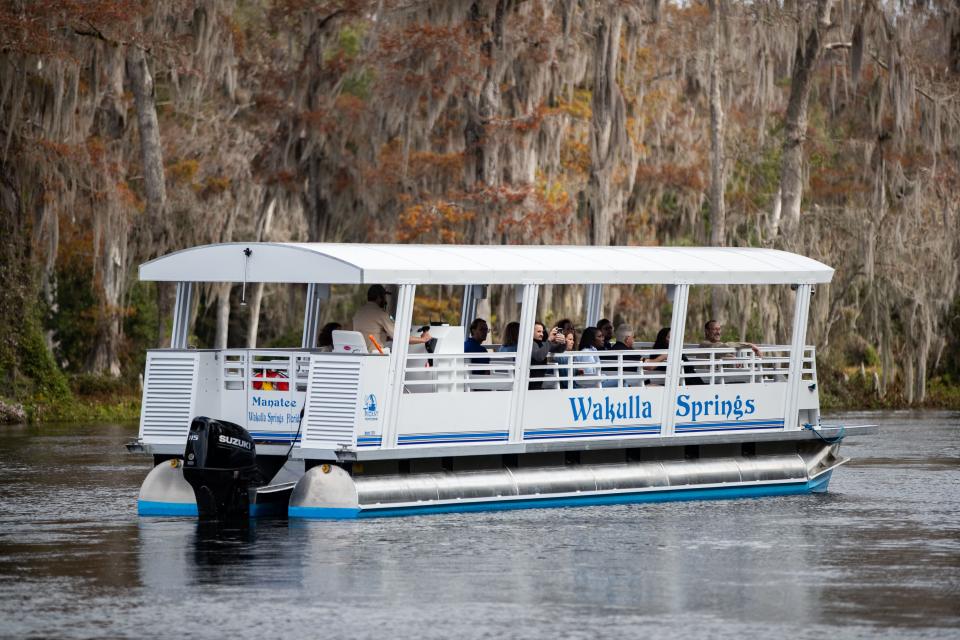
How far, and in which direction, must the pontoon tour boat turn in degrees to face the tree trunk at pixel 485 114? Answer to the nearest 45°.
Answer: approximately 45° to its left

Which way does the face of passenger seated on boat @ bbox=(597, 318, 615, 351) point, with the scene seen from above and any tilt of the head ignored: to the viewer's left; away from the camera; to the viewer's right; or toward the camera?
toward the camera

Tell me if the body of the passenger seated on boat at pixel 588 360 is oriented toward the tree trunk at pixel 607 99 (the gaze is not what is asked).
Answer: no

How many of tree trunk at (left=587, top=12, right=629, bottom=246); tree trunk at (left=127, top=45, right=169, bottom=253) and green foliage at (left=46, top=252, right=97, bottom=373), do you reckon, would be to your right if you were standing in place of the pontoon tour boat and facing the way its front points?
0

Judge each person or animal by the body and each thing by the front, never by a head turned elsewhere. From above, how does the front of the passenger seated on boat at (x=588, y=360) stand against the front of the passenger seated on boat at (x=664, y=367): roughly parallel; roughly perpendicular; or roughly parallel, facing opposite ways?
roughly parallel
